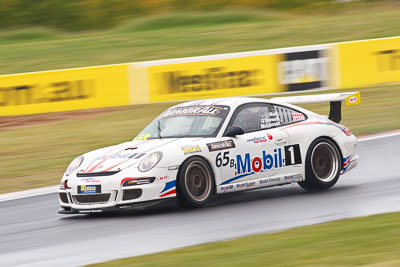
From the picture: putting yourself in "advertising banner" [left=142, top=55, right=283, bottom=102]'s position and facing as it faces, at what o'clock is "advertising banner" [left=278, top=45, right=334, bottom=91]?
"advertising banner" [left=278, top=45, right=334, bottom=91] is roughly at 9 o'clock from "advertising banner" [left=142, top=55, right=283, bottom=102].

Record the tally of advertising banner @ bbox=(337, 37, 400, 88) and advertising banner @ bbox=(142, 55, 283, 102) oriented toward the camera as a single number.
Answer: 2

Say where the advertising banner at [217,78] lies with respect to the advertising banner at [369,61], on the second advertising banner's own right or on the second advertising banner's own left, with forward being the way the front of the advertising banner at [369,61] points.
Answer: on the second advertising banner's own right

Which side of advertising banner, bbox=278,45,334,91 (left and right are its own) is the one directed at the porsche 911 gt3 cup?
front

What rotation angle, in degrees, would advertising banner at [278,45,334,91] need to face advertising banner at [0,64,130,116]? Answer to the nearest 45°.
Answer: approximately 90° to its right

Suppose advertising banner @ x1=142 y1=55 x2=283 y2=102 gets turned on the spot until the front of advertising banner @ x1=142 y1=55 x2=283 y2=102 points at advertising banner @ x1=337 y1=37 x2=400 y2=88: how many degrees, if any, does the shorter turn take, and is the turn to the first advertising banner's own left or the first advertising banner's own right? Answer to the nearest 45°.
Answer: approximately 90° to the first advertising banner's own left

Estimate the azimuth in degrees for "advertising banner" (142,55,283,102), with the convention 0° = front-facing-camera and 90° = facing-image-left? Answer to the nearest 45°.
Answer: approximately 0°

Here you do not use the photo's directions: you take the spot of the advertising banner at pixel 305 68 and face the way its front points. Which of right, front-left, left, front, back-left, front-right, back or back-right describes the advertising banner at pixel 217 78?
right

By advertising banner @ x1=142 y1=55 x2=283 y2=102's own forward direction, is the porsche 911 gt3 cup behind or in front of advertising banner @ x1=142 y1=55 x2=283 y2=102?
in front
